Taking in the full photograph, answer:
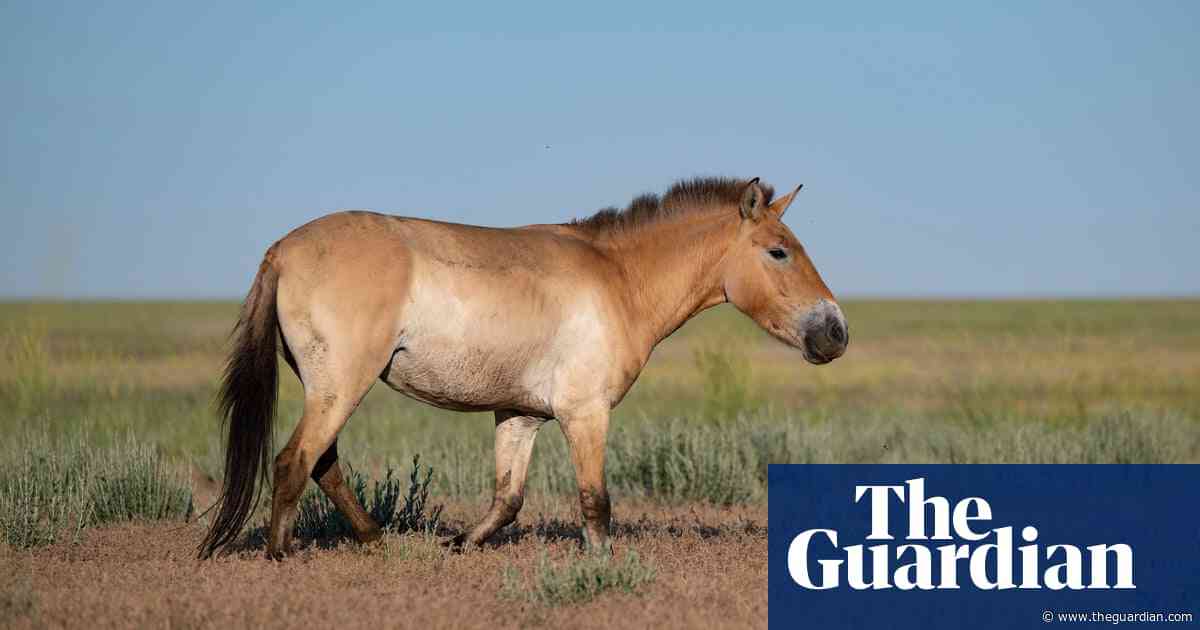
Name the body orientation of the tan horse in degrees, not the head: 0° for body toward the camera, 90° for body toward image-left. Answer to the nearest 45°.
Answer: approximately 270°

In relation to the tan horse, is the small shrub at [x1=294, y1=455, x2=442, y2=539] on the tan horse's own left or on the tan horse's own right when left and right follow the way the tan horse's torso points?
on the tan horse's own left
